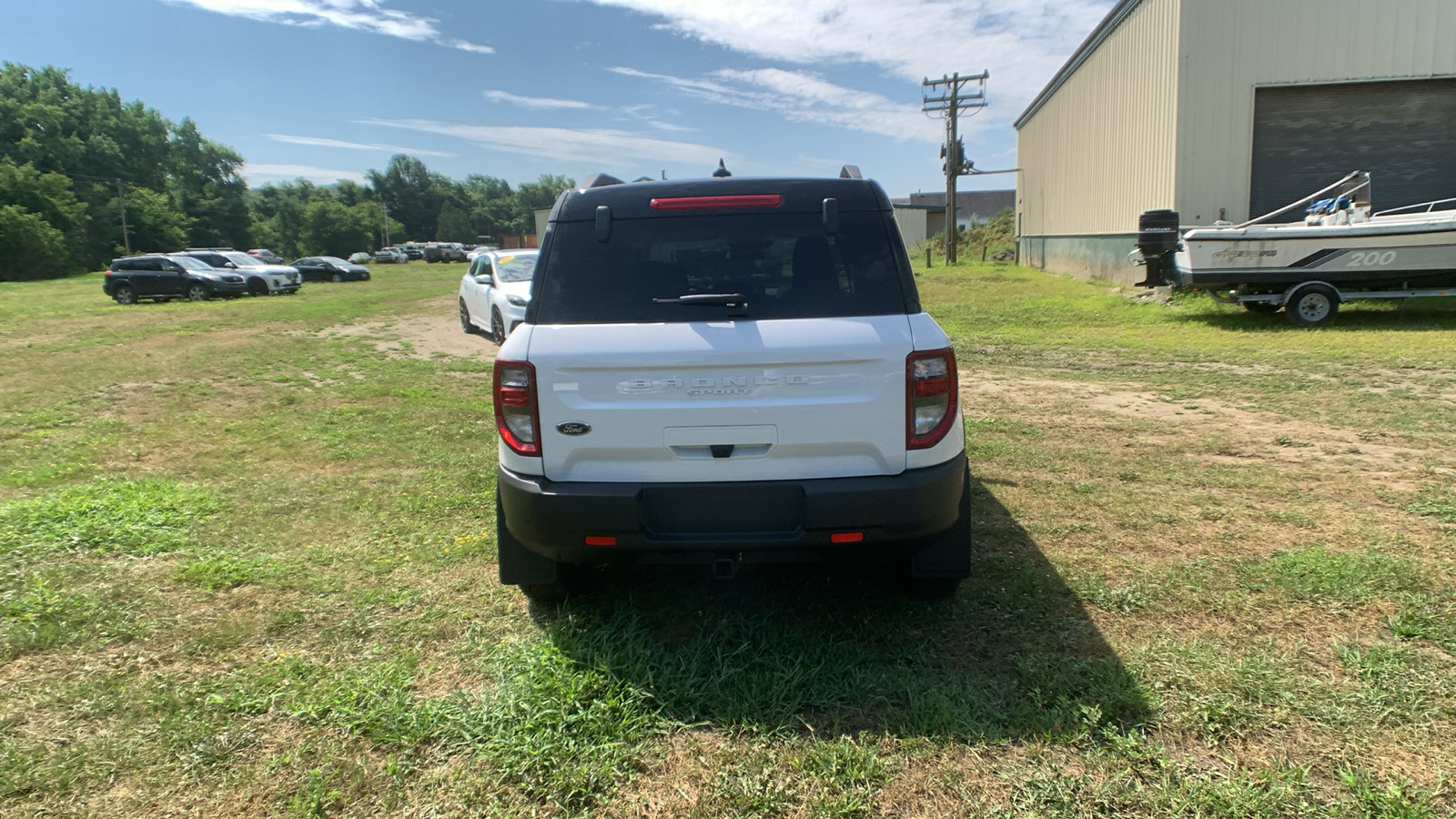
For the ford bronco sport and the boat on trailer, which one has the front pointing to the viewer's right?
the boat on trailer

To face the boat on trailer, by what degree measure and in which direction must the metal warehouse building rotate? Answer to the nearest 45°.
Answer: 0° — it already faces it

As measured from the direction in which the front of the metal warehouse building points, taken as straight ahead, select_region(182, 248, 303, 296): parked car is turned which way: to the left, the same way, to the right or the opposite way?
to the left

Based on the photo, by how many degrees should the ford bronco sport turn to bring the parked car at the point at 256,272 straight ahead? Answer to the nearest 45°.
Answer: approximately 45° to its left

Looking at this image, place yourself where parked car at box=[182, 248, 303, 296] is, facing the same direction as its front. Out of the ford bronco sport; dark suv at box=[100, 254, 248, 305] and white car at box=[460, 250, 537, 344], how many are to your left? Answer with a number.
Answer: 0

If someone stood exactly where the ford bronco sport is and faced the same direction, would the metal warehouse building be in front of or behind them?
in front

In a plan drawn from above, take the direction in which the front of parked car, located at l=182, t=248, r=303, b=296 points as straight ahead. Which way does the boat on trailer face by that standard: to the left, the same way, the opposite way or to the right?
the same way

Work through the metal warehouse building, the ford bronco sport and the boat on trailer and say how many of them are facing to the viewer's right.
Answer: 1

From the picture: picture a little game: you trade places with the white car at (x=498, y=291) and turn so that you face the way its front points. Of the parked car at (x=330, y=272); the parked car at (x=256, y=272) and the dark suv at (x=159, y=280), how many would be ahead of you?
0

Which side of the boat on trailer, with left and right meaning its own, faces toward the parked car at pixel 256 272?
back

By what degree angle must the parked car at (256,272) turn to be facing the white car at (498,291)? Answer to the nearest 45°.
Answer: approximately 45° to its right

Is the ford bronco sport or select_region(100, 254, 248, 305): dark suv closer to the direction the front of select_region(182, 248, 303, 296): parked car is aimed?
the ford bronco sport

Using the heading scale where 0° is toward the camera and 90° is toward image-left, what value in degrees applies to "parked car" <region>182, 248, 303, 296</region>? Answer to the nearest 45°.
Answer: approximately 315°

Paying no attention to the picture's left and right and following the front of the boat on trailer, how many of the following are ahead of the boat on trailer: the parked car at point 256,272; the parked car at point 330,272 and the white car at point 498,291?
0

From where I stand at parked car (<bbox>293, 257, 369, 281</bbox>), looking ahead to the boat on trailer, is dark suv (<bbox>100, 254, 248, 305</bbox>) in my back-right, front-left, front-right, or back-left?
front-right

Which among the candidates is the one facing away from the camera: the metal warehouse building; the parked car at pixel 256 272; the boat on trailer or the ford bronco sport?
the ford bronco sport

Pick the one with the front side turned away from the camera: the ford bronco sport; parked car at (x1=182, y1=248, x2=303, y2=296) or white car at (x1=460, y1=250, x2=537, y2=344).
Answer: the ford bronco sport

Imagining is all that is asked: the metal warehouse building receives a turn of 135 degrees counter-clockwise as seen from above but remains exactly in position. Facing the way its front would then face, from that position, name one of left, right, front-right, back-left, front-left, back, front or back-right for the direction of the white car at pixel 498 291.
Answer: back

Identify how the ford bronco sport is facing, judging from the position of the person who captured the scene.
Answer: facing away from the viewer

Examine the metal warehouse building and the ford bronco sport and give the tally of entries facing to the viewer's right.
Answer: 0

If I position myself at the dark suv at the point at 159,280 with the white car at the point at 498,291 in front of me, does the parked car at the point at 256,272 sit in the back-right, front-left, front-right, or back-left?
back-left

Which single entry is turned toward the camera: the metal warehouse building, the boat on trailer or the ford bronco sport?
the metal warehouse building

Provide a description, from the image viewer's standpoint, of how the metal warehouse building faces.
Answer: facing the viewer
